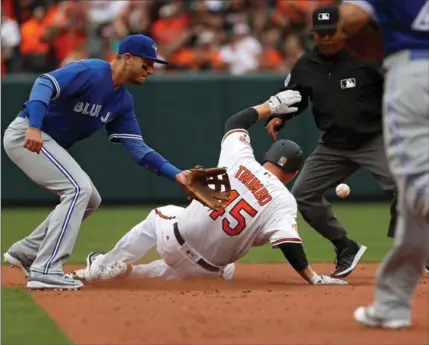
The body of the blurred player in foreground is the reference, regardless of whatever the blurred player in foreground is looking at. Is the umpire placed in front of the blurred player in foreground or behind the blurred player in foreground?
in front

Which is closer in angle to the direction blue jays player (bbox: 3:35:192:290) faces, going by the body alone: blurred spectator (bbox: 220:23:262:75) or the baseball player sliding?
the baseball player sliding

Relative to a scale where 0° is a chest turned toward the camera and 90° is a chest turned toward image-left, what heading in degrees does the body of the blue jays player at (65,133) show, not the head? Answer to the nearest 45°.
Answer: approximately 315°

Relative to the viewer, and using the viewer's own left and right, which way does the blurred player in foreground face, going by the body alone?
facing away from the viewer and to the left of the viewer

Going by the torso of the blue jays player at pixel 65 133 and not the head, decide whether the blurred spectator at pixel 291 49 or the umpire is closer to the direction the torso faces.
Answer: the umpire

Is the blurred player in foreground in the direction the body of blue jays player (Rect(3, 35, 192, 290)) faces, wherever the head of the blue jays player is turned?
yes

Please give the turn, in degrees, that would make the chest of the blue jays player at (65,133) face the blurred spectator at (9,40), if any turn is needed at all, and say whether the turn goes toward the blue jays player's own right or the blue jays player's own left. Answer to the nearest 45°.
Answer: approximately 135° to the blue jays player's own left

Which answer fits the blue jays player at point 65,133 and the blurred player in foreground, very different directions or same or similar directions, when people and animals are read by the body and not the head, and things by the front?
very different directions

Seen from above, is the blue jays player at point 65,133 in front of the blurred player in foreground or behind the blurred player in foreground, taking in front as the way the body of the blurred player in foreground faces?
in front
